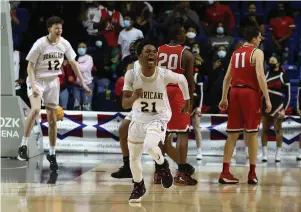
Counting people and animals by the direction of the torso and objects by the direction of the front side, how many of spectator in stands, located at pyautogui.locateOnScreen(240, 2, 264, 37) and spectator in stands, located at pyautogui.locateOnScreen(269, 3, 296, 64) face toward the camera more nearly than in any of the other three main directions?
2

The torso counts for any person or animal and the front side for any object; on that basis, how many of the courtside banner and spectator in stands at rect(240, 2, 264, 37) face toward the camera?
2

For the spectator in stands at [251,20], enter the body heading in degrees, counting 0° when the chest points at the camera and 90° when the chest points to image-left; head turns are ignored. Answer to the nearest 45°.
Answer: approximately 0°

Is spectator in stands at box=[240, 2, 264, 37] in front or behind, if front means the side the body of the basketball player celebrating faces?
behind

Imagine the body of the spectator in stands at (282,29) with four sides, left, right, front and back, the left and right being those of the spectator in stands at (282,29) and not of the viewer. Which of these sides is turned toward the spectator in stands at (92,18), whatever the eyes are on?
right
